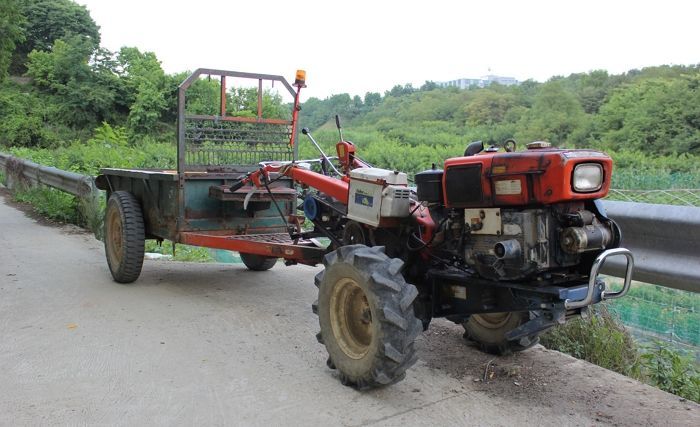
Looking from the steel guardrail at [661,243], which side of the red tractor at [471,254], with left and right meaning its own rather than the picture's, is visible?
left

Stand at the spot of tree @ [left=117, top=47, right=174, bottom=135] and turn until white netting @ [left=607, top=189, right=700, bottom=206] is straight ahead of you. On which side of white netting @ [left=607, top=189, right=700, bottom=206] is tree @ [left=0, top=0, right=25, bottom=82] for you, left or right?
right

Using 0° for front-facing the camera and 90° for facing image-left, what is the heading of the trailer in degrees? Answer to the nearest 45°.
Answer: approximately 315°

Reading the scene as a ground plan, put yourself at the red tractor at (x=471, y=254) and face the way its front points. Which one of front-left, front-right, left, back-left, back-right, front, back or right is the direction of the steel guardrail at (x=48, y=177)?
back

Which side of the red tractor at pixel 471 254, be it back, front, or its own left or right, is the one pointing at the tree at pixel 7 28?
back

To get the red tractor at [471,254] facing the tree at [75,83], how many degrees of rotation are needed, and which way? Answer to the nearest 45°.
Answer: approximately 180°

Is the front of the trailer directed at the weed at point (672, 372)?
yes

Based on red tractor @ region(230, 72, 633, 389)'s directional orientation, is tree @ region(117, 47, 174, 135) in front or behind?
behind

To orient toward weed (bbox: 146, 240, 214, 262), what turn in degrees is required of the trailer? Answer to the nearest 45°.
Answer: approximately 135° to its left

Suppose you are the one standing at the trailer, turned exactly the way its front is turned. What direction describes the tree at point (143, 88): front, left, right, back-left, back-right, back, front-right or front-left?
back-left

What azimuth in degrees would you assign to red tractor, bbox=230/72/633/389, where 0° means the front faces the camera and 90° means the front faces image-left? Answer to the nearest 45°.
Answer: approximately 315°
